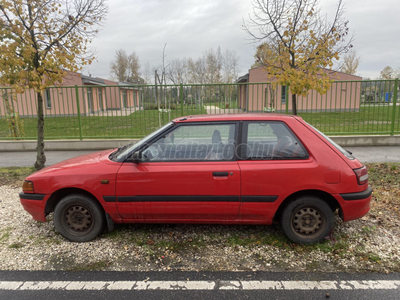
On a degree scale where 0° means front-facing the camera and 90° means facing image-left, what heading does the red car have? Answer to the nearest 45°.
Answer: approximately 90°

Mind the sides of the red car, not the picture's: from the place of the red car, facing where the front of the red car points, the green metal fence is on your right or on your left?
on your right

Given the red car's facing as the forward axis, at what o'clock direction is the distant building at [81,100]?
The distant building is roughly at 2 o'clock from the red car.
